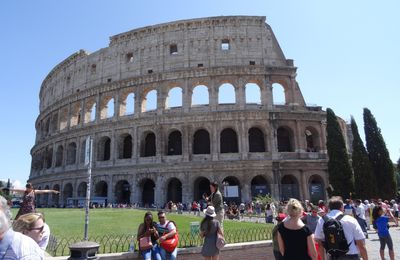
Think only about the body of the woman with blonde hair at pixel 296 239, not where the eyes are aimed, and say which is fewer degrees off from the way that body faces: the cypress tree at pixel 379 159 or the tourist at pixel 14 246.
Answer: the cypress tree

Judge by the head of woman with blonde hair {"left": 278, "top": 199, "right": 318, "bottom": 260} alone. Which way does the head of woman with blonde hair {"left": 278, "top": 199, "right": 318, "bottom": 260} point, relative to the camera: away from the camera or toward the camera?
away from the camera

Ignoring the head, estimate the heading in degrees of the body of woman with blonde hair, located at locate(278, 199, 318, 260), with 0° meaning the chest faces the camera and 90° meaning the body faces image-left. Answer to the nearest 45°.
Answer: approximately 180°

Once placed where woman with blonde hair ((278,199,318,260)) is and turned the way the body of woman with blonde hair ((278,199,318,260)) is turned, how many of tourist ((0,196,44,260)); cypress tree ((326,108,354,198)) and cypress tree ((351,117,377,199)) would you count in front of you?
2

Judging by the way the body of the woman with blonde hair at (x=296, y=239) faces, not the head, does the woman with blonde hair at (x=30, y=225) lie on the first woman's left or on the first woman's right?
on the first woman's left
